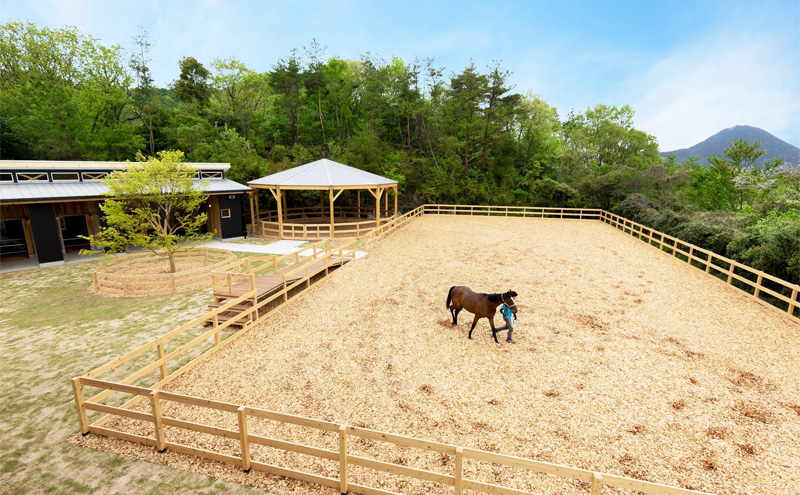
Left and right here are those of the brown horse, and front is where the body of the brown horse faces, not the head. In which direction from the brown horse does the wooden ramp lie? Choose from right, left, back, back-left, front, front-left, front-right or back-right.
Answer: back-right

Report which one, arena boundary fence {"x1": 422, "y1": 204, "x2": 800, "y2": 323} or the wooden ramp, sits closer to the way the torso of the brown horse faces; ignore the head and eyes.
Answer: the arena boundary fence

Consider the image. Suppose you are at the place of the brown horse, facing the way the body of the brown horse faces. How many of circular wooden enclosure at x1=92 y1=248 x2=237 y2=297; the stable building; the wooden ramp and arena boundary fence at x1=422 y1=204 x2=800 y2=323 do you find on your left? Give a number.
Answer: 1

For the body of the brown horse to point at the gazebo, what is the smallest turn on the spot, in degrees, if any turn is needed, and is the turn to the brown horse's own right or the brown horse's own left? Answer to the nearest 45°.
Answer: approximately 180°

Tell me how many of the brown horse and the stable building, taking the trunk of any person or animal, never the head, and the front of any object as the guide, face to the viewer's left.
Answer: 0

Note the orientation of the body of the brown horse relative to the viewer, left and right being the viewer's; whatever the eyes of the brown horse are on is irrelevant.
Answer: facing the viewer and to the right of the viewer

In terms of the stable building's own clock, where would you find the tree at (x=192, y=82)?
The tree is roughly at 7 o'clock from the stable building.

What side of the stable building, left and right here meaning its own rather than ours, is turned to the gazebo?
left

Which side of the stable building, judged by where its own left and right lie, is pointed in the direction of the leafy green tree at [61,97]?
back

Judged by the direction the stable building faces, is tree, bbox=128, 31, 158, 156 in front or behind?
behind

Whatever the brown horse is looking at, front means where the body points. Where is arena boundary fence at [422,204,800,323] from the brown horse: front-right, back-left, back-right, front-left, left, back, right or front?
left

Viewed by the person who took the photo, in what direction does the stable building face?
facing the viewer

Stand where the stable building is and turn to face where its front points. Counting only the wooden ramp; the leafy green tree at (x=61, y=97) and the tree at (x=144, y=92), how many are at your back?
2
